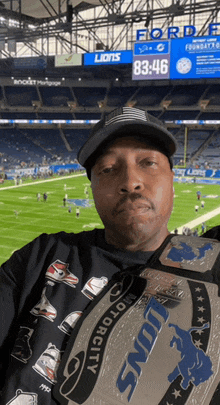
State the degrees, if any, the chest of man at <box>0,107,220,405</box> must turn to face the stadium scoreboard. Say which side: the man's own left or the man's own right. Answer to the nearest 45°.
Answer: approximately 180°

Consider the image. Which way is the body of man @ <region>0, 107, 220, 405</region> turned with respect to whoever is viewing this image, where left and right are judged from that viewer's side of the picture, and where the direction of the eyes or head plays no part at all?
facing the viewer
